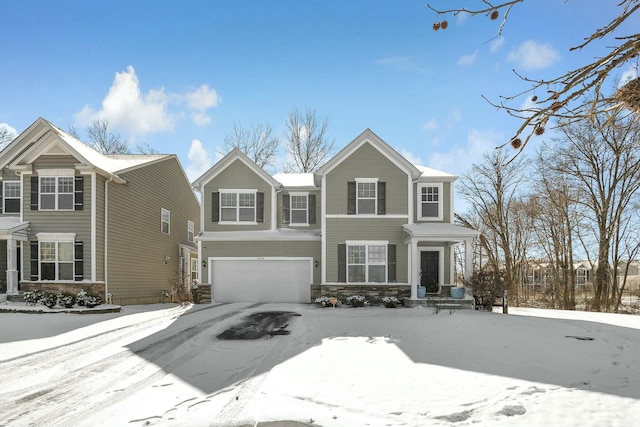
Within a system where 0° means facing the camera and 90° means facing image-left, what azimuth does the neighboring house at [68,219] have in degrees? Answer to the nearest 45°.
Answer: approximately 45°

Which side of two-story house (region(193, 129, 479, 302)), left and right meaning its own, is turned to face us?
front

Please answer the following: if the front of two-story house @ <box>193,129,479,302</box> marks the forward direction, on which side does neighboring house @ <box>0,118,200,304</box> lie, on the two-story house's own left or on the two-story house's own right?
on the two-story house's own right

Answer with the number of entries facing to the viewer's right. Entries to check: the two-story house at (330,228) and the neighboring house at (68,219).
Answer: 0
